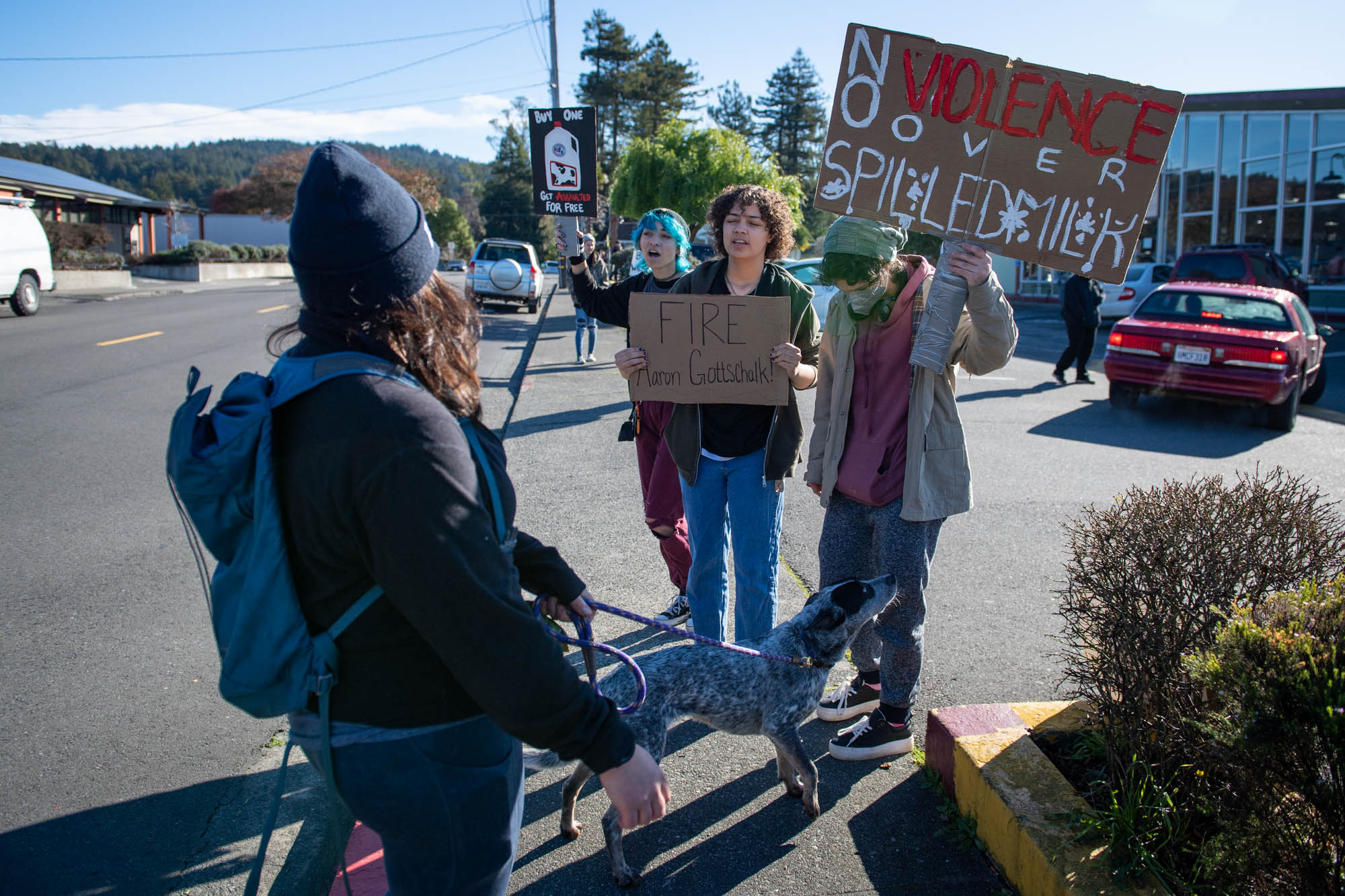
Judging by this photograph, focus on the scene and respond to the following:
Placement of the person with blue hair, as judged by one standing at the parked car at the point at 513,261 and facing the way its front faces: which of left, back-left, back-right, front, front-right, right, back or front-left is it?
back

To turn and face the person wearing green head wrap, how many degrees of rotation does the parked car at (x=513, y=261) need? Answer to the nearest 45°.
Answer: approximately 180°

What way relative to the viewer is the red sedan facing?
away from the camera

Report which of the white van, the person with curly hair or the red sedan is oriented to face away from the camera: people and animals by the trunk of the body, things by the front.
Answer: the red sedan

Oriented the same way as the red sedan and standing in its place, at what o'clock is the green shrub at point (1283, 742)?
The green shrub is roughly at 6 o'clock from the red sedan.

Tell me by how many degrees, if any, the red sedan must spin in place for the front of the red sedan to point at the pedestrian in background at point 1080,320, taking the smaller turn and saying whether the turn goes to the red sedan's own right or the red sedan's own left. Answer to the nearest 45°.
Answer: approximately 45° to the red sedan's own left

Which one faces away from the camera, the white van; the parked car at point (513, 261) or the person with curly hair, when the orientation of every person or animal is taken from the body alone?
the parked car

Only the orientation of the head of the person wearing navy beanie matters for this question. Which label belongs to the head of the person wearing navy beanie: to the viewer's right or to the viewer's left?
to the viewer's right

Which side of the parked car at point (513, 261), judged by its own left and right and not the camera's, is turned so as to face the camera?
back
